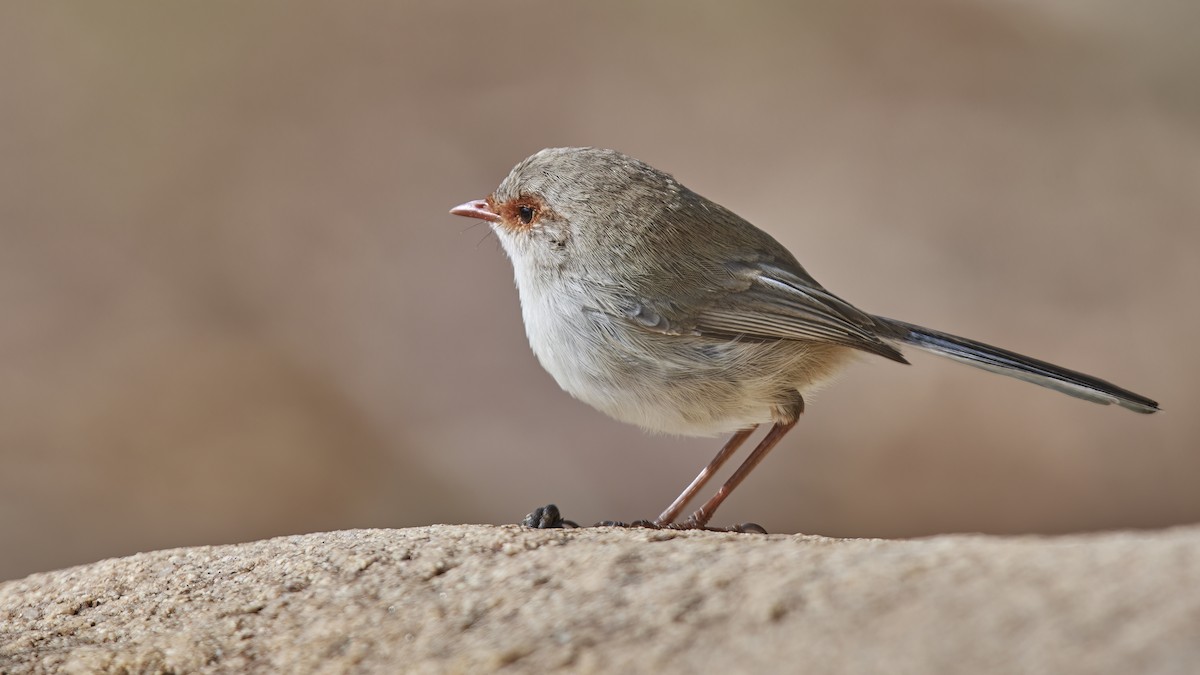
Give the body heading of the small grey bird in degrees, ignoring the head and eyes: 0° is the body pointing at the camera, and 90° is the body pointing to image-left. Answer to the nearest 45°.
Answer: approximately 90°
